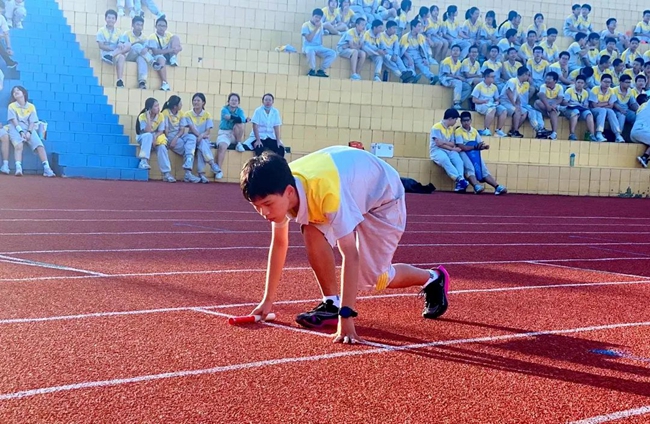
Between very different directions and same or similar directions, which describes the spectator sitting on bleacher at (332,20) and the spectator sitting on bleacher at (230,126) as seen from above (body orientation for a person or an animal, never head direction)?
same or similar directions

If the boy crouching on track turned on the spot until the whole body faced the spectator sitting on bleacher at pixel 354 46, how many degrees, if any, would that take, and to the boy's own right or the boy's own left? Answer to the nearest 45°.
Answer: approximately 135° to the boy's own right

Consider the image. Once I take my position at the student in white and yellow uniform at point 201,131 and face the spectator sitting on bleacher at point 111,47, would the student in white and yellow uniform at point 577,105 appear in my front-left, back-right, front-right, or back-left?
back-right

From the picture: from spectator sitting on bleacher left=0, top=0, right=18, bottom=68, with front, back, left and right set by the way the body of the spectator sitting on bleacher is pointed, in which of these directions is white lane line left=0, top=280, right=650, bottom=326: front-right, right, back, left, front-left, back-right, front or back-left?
front-right

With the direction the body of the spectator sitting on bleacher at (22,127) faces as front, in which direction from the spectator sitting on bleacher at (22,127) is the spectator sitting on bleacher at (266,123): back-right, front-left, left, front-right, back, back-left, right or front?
left

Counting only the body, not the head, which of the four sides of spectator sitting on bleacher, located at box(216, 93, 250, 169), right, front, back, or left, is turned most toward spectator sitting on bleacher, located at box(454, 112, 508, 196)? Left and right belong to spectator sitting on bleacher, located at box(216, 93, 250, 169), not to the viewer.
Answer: left

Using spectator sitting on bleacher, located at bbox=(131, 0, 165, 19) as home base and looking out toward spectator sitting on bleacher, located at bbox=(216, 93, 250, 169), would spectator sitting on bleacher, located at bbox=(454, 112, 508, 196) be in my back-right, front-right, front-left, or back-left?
front-left

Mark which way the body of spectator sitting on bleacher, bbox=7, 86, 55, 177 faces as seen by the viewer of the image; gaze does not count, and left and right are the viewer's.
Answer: facing the viewer

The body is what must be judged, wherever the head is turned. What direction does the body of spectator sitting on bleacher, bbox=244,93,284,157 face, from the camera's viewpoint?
toward the camera

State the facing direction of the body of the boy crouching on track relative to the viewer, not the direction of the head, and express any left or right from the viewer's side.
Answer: facing the viewer and to the left of the viewer

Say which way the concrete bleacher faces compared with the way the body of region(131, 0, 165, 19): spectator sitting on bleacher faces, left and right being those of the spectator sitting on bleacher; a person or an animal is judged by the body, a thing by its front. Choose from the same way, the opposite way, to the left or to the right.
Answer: the same way

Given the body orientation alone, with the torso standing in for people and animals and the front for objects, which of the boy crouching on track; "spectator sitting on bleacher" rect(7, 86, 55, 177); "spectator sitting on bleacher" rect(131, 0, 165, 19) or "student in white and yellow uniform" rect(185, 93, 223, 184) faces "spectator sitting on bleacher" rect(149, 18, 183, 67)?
"spectator sitting on bleacher" rect(131, 0, 165, 19)

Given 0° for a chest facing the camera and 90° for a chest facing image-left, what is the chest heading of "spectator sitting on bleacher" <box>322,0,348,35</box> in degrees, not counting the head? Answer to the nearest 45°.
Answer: approximately 0°

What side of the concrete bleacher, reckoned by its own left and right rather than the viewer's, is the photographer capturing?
front

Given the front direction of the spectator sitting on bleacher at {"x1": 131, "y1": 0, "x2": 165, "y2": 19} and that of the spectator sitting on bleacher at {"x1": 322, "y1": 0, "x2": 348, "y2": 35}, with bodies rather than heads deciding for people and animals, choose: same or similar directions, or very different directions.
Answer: same or similar directions
